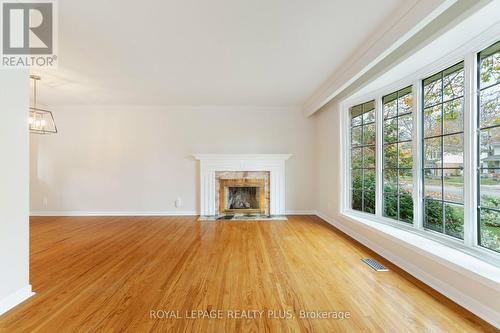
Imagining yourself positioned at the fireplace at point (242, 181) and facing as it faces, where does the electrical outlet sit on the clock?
The electrical outlet is roughly at 3 o'clock from the fireplace.

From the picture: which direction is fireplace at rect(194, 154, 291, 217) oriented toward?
toward the camera

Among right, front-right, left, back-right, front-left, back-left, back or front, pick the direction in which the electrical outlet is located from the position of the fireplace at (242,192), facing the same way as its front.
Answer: right

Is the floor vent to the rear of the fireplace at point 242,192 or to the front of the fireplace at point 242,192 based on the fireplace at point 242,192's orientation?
to the front

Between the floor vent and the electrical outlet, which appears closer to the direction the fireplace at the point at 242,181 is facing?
the floor vent

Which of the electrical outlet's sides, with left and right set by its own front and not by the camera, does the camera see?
front

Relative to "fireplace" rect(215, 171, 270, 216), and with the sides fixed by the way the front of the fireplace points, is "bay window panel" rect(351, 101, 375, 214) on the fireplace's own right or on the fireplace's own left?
on the fireplace's own left

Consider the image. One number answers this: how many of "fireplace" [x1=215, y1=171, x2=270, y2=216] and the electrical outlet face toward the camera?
2

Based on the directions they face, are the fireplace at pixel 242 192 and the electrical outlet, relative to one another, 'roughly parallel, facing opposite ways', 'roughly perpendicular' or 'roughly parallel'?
roughly parallel

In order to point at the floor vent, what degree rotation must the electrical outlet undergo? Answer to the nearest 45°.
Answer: approximately 45° to its left

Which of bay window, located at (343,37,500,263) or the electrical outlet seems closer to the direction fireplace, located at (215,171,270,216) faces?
the bay window

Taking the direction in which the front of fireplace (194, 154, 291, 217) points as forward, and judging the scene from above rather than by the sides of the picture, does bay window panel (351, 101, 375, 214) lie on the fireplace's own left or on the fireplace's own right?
on the fireplace's own left

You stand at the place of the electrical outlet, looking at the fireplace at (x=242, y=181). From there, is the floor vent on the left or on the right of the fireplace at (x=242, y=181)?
right

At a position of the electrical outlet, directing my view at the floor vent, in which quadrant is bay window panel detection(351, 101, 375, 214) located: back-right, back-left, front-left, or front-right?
front-left

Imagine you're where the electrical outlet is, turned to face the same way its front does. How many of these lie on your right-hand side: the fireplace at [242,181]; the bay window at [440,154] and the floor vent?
0
